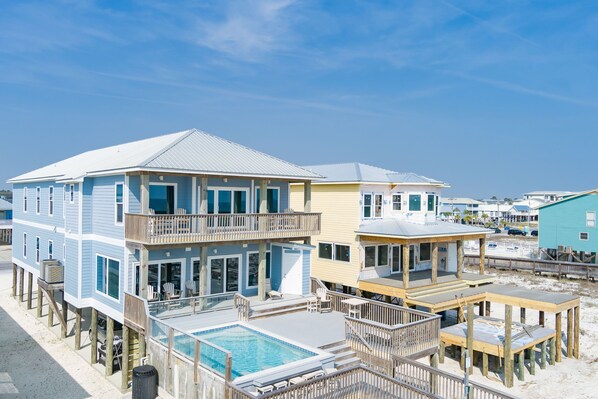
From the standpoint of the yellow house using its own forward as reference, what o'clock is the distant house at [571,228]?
The distant house is roughly at 9 o'clock from the yellow house.

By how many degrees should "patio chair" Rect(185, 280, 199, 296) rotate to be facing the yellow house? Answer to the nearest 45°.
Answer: approximately 90° to its left

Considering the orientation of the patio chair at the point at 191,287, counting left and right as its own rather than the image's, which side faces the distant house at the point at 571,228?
left

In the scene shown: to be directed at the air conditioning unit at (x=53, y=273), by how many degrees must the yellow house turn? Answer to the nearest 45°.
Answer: approximately 90° to its right

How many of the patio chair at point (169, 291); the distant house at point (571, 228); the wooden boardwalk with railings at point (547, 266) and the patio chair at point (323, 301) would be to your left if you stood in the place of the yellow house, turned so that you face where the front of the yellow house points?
2

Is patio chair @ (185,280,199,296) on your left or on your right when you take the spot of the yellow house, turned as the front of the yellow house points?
on your right

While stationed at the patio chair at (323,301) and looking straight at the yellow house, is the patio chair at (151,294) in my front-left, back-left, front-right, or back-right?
back-left

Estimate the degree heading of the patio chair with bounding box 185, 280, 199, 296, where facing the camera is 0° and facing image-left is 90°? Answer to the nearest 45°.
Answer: approximately 315°
